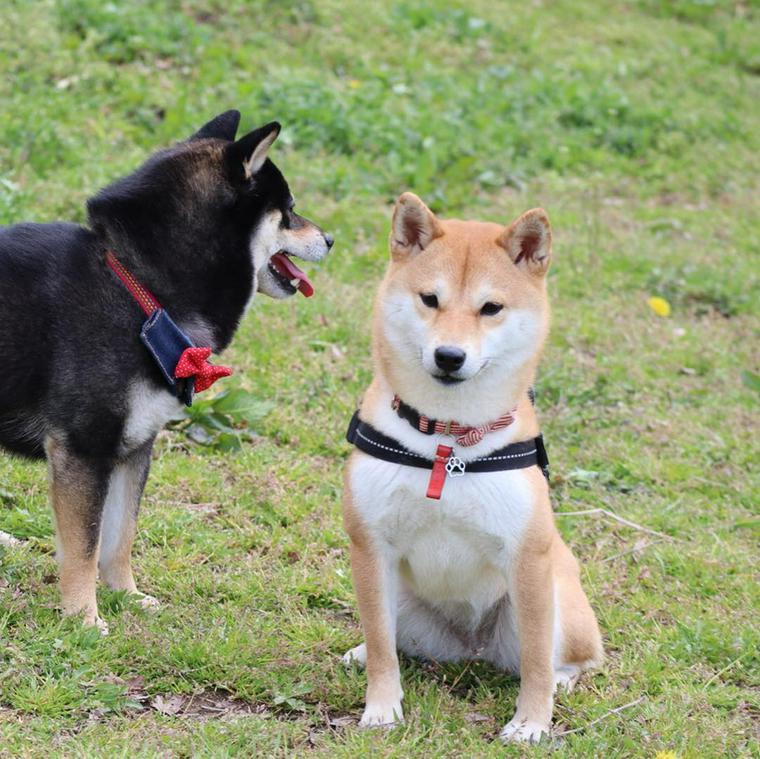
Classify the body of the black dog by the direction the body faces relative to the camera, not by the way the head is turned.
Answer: to the viewer's right

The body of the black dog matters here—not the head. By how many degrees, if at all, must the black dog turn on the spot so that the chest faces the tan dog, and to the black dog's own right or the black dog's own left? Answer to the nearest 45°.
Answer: approximately 45° to the black dog's own right

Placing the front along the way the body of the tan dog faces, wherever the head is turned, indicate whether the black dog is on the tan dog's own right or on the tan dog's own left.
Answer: on the tan dog's own right

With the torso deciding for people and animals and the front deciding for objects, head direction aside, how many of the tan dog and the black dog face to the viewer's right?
1

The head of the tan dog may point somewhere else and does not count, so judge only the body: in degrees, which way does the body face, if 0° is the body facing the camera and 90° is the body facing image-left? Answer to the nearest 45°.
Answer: approximately 0°

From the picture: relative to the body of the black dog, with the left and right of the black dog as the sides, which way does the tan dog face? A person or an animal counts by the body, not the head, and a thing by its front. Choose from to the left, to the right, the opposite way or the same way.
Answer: to the right

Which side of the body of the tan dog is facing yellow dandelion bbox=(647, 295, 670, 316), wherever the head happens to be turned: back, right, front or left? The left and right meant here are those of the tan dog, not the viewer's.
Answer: back
